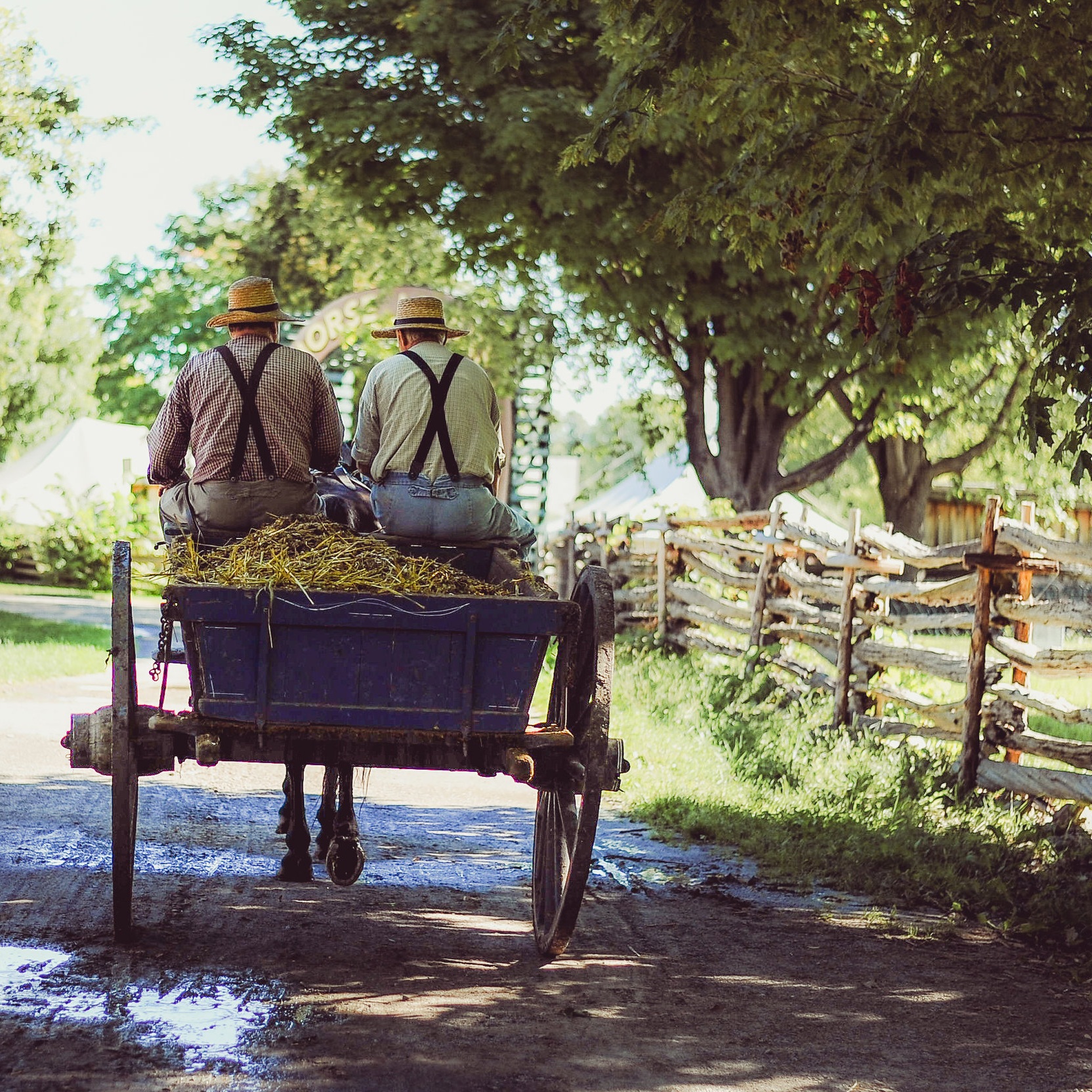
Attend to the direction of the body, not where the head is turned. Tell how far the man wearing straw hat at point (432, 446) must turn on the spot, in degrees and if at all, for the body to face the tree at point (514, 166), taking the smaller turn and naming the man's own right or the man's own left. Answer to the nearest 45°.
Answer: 0° — they already face it

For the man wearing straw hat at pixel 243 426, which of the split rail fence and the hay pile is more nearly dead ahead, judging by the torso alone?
the split rail fence

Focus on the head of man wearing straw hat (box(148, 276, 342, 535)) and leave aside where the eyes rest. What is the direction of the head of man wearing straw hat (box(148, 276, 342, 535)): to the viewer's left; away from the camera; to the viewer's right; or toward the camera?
away from the camera

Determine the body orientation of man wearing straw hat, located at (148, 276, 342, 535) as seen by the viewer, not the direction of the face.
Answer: away from the camera

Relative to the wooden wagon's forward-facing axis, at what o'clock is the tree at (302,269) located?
The tree is roughly at 12 o'clock from the wooden wagon.

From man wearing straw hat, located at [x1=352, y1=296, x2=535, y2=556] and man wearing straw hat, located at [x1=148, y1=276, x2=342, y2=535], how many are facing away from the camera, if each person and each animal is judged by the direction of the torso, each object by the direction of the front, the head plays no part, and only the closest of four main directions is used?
2

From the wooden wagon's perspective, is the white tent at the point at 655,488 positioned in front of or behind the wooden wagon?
in front

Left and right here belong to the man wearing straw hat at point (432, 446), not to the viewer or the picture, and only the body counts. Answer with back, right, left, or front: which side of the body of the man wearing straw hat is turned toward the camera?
back

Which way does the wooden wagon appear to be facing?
away from the camera

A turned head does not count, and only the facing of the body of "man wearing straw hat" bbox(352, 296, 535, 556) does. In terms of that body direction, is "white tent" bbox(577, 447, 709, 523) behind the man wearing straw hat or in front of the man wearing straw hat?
in front

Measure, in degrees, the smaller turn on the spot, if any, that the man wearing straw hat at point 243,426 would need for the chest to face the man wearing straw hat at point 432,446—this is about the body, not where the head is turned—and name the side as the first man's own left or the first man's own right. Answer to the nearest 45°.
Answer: approximately 90° to the first man's own right
